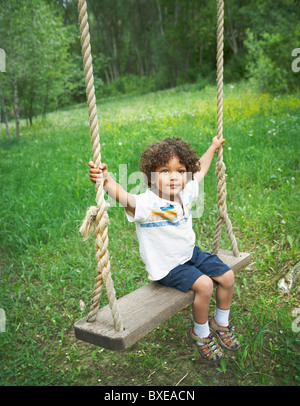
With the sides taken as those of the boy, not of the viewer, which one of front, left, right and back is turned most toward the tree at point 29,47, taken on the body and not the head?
back

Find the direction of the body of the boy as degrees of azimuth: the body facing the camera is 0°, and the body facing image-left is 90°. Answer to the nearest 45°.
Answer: approximately 315°

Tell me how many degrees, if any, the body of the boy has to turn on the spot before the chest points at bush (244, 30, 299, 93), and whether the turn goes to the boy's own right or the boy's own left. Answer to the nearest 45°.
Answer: approximately 135° to the boy's own left
